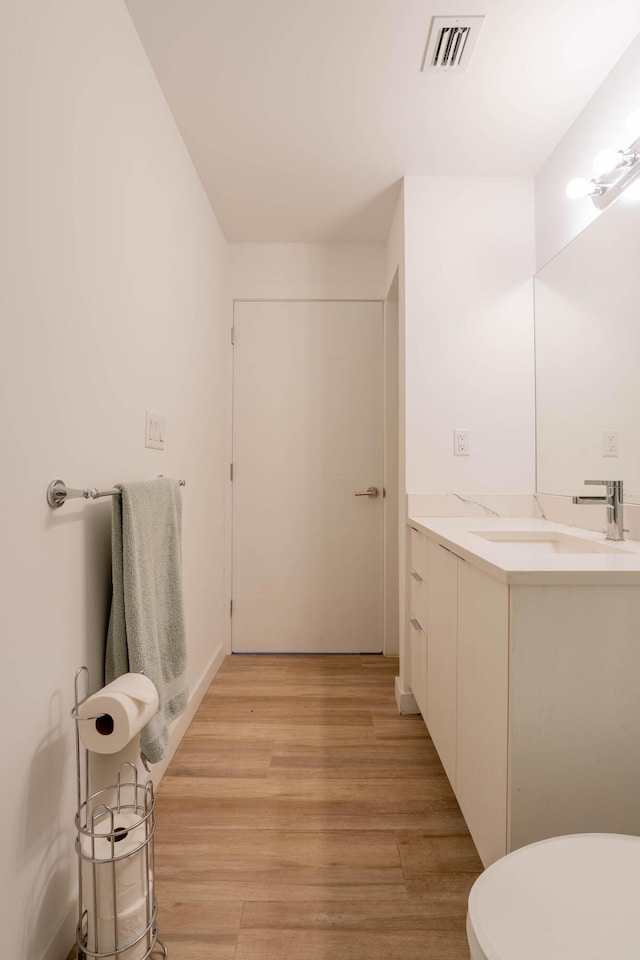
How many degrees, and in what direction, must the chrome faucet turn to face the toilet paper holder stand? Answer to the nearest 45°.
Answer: approximately 45° to its left

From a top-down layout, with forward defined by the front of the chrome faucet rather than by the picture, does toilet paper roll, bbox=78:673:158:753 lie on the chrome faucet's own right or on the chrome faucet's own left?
on the chrome faucet's own left

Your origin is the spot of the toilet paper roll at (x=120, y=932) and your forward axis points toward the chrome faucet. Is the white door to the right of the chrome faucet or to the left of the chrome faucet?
left

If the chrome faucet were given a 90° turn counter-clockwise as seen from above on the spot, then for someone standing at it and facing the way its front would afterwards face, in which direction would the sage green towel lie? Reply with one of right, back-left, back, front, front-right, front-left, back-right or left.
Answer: front-right

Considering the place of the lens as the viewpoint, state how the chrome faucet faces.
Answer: facing to the left of the viewer

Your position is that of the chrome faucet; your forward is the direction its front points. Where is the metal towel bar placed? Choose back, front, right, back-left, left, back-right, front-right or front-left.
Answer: front-left

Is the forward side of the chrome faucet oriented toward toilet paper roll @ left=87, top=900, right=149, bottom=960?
no

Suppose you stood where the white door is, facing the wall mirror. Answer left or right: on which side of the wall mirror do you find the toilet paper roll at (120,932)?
right

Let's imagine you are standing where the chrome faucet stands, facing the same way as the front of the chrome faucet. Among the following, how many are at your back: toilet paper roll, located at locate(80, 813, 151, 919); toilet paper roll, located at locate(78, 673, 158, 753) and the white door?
0
